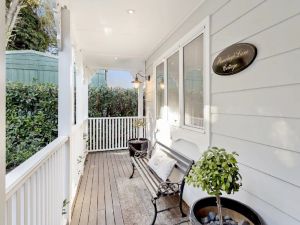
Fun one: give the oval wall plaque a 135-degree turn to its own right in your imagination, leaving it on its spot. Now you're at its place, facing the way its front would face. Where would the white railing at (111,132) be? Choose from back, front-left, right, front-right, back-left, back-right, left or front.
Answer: front-left

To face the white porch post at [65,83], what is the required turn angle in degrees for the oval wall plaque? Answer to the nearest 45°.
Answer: approximately 45° to its right

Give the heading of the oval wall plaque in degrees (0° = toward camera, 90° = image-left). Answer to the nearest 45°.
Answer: approximately 45°

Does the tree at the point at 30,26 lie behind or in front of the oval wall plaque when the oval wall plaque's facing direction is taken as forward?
in front

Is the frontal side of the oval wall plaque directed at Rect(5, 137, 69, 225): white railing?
yes

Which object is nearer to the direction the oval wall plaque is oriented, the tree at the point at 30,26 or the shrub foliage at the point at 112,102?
the tree

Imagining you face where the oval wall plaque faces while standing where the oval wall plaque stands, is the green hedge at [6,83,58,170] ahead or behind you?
ahead

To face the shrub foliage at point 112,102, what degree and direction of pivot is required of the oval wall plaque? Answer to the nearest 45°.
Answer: approximately 90° to its right
